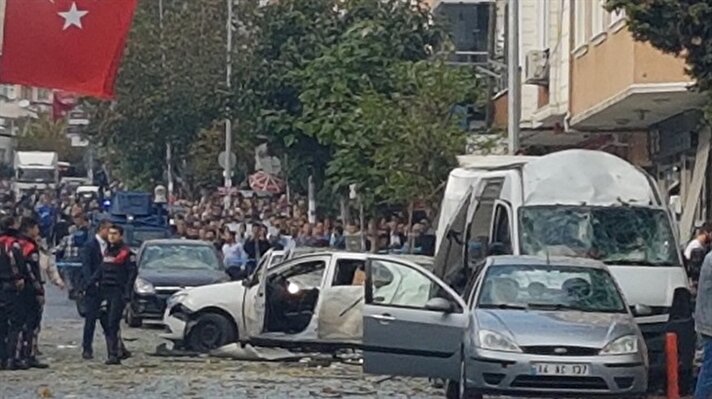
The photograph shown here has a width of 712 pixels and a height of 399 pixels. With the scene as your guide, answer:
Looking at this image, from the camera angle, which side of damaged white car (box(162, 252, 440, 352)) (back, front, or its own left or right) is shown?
left

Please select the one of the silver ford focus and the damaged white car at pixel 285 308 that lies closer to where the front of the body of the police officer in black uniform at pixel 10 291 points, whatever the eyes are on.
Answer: the damaged white car

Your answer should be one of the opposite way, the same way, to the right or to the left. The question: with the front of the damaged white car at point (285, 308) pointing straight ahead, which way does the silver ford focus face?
to the left

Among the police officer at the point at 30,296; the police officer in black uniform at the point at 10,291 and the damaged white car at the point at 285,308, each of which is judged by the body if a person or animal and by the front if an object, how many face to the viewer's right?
2

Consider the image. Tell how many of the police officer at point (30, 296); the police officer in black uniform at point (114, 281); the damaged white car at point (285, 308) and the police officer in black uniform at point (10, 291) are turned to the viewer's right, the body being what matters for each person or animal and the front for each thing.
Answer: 2

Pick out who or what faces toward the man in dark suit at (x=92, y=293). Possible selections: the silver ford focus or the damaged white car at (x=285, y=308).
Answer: the damaged white car

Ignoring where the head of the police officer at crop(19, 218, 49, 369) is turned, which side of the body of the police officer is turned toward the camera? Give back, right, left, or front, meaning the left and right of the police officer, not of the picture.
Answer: right

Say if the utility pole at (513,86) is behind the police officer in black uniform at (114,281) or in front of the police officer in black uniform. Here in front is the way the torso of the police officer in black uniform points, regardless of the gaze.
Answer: behind

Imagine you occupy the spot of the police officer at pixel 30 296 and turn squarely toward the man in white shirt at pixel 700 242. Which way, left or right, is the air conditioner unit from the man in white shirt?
left

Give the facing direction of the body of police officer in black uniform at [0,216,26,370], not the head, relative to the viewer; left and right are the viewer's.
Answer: facing to the right of the viewer
